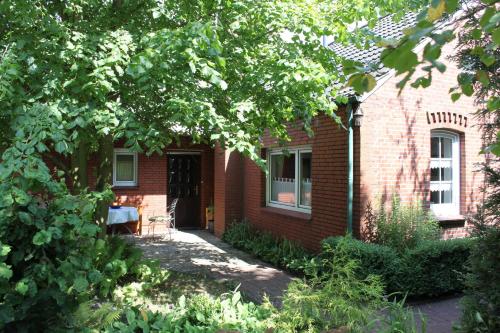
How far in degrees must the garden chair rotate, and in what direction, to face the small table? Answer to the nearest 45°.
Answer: approximately 45° to its left

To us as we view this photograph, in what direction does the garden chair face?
facing to the left of the viewer

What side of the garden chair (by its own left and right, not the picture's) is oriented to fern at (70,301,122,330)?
left

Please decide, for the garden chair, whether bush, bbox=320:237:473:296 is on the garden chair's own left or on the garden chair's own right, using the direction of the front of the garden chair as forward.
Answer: on the garden chair's own left

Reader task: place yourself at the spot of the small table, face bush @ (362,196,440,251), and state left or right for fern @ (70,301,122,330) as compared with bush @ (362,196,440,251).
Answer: right

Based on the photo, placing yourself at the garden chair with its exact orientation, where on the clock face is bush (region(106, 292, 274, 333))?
The bush is roughly at 9 o'clock from the garden chair.

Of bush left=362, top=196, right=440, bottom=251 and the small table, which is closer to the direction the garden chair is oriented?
the small table
